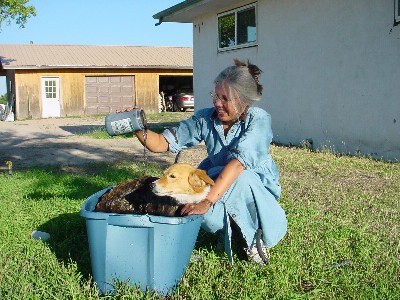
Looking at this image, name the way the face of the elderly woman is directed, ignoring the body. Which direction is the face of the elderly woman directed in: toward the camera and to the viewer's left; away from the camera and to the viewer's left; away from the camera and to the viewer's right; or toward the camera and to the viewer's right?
toward the camera and to the viewer's left

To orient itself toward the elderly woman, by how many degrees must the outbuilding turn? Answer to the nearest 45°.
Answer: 0° — it already faces them

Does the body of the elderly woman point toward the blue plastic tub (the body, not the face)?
yes

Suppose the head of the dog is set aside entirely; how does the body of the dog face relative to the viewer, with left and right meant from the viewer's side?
facing to the right of the viewer

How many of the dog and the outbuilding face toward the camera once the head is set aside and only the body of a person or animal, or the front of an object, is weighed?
1

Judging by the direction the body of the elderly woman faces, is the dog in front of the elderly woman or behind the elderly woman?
in front

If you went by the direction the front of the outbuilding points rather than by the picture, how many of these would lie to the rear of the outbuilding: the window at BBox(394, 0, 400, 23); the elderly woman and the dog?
0

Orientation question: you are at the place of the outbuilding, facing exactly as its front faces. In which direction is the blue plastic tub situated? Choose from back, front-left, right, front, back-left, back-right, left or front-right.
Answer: front

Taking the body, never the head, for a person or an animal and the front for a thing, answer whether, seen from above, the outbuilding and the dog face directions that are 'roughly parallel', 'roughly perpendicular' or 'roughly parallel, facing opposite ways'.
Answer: roughly perpendicular

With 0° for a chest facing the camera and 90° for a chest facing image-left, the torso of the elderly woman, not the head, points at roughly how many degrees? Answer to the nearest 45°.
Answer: approximately 45°

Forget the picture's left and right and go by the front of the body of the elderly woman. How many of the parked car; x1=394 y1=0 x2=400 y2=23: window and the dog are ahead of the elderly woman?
1

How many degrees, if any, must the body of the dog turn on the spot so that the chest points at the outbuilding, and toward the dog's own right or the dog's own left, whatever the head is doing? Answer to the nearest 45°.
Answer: approximately 90° to the dog's own left

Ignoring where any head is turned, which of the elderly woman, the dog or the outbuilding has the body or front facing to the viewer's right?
the dog

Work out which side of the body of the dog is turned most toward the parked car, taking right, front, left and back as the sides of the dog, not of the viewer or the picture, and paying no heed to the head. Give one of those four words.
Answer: left

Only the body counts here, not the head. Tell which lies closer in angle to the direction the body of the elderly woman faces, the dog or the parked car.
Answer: the dog

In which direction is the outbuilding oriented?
toward the camera

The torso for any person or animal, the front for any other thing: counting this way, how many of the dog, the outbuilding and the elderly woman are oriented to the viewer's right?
1

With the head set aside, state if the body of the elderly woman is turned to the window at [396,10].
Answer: no
